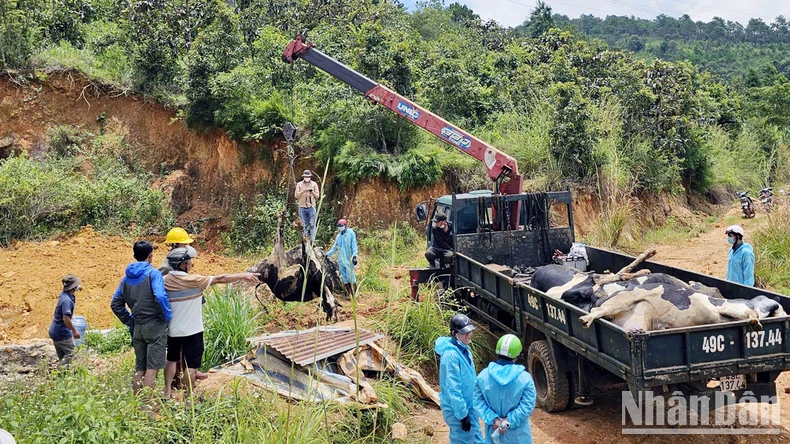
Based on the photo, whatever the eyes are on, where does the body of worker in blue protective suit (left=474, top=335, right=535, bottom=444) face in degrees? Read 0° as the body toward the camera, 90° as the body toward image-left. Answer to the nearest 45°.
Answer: approximately 180°

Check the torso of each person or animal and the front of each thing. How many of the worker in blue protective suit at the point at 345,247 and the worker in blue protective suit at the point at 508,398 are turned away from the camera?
1

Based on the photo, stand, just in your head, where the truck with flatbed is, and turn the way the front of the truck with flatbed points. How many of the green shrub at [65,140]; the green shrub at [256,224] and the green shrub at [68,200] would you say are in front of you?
3

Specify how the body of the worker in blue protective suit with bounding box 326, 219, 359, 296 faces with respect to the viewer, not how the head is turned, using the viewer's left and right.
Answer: facing the viewer and to the left of the viewer

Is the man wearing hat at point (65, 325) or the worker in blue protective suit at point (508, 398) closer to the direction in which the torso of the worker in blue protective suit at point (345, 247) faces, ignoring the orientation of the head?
the man wearing hat

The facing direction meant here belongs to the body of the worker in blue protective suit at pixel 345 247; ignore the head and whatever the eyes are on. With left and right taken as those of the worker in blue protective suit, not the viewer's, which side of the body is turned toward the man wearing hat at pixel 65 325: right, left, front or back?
front

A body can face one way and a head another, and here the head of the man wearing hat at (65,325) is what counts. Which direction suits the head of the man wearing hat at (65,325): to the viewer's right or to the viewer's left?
to the viewer's right

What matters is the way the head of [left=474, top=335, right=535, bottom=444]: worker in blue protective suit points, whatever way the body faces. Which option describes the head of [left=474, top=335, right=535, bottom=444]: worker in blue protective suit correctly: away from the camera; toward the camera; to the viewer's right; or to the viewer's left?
away from the camera

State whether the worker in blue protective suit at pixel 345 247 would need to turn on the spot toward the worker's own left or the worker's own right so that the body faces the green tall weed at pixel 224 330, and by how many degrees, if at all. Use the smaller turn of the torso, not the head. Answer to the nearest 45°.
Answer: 0° — they already face it

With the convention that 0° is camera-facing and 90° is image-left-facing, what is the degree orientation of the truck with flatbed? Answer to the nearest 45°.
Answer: approximately 135°

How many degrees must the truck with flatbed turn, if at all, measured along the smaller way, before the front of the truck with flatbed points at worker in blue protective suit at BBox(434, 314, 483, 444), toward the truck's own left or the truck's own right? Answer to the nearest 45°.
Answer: approximately 135° to the truck's own left

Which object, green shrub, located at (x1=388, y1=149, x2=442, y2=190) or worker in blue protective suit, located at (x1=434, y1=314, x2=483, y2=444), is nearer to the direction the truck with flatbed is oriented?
the green shrub

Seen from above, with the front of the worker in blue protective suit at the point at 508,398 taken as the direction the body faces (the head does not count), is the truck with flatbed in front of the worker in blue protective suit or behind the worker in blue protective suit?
in front

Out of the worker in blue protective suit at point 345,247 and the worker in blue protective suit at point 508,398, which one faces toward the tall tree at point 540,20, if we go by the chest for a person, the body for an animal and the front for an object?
the worker in blue protective suit at point 508,398

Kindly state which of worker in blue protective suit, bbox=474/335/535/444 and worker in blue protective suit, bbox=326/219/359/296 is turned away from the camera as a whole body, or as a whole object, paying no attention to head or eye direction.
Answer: worker in blue protective suit, bbox=474/335/535/444

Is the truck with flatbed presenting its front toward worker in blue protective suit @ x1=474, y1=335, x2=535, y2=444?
no
